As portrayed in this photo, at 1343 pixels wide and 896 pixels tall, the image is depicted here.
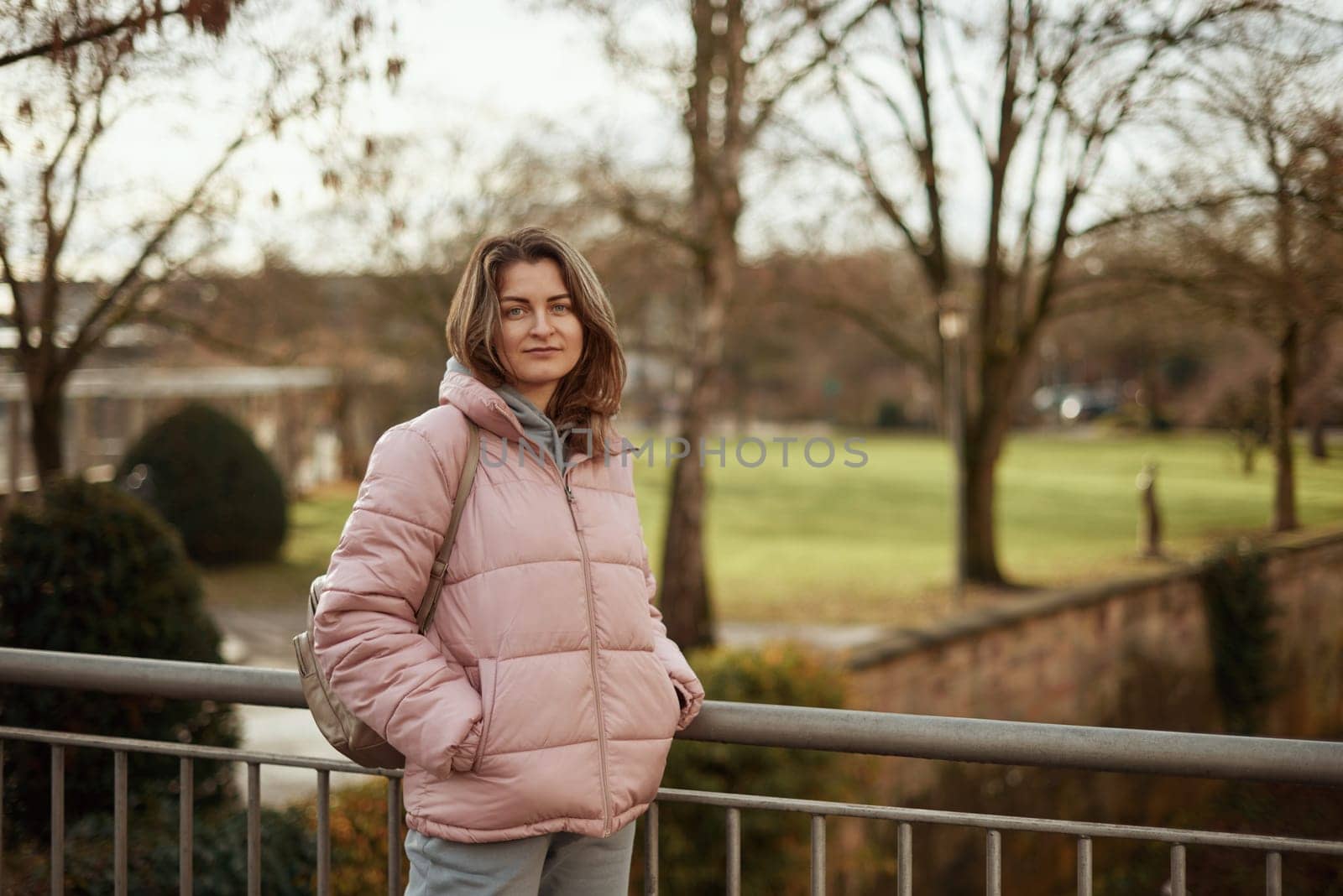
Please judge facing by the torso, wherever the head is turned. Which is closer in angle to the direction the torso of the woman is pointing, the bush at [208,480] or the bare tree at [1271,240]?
the bare tree

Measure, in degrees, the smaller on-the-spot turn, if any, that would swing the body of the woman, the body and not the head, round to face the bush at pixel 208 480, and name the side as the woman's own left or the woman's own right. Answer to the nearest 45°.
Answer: approximately 135° to the woman's own left

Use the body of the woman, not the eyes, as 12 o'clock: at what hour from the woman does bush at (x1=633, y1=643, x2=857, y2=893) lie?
The bush is roughly at 8 o'clock from the woman.

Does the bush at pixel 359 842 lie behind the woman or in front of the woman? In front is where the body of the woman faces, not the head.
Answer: behind

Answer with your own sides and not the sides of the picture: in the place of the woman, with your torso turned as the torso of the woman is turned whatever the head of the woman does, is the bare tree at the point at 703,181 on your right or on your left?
on your left

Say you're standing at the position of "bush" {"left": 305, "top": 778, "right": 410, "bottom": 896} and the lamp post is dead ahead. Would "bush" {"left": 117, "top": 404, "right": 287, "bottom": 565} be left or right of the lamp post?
left

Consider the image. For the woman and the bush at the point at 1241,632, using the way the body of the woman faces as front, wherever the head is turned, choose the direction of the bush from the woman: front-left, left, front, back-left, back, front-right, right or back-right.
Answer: left

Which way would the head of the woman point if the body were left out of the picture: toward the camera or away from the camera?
toward the camera

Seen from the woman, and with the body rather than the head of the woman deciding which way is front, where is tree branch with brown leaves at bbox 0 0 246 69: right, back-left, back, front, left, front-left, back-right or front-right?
back

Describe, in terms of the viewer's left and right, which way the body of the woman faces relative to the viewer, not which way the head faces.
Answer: facing the viewer and to the right of the viewer
